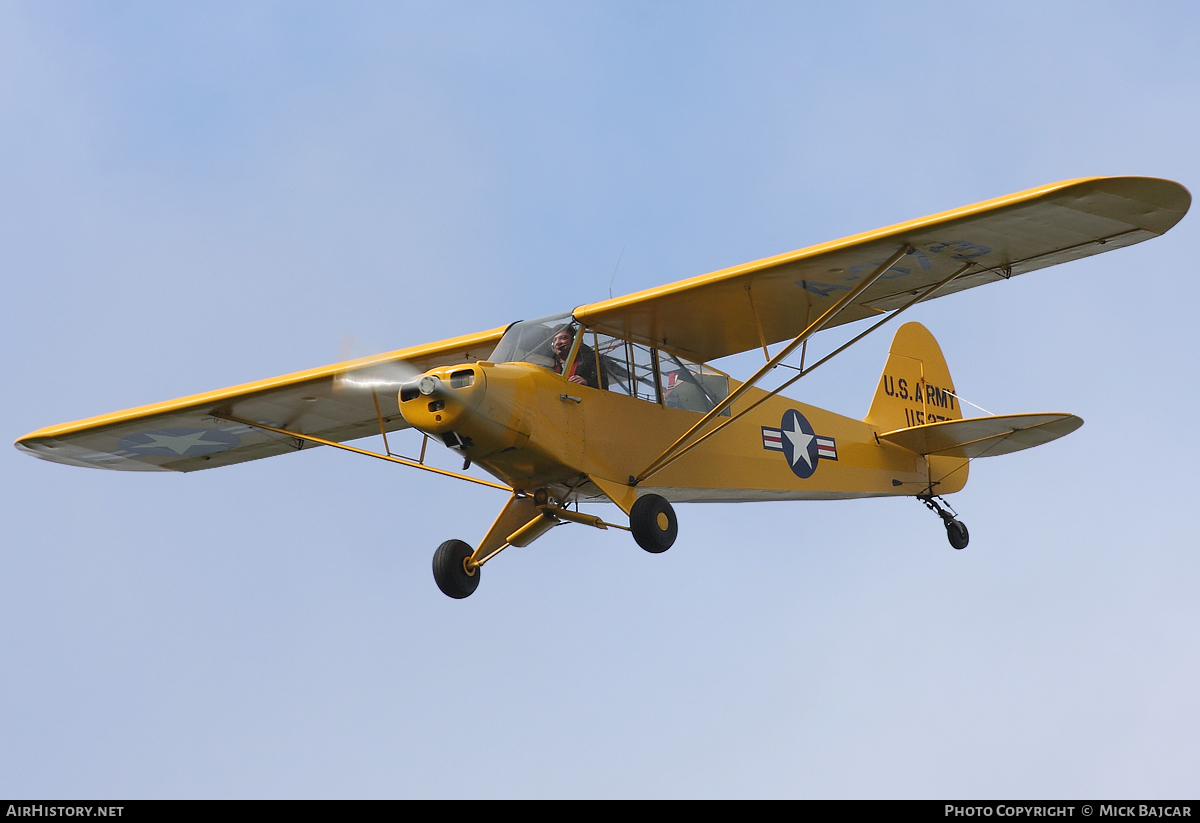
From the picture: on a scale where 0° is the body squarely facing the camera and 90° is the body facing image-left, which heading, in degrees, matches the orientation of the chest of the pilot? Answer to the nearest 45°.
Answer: approximately 45°

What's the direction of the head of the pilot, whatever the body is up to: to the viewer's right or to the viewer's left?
to the viewer's left

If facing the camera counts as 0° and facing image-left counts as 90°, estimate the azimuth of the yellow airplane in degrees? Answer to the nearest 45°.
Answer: approximately 45°
